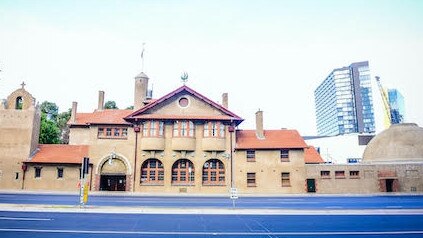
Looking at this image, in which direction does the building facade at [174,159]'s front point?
toward the camera
